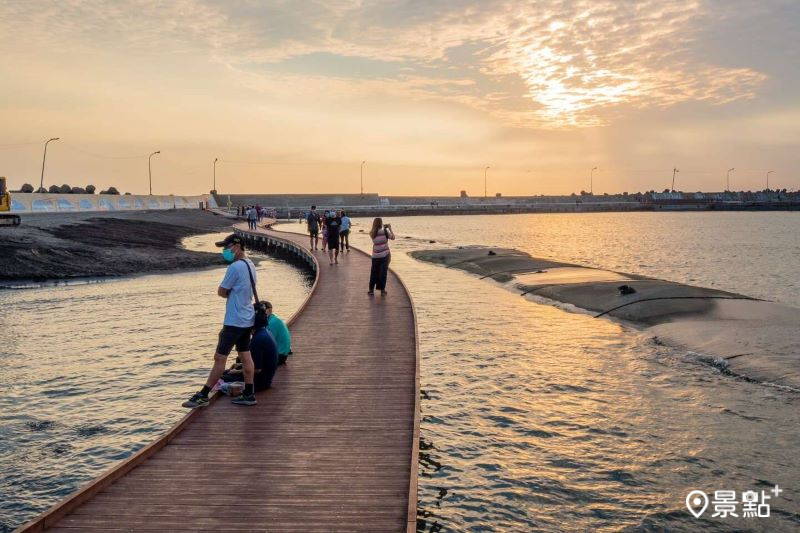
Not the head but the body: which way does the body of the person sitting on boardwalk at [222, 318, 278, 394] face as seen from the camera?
to the viewer's left

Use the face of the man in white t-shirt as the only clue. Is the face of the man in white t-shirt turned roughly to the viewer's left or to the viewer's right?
to the viewer's left

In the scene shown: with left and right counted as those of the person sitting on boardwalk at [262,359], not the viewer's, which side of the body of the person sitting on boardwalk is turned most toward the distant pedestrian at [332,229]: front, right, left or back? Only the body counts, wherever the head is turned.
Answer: right

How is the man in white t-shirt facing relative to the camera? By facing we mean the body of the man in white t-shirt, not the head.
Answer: to the viewer's left

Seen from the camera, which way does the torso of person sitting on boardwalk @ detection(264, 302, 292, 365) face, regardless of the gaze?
to the viewer's left

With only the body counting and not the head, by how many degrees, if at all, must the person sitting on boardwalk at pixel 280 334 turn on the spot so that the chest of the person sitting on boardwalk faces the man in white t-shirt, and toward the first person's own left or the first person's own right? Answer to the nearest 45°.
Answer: approximately 90° to the first person's own left

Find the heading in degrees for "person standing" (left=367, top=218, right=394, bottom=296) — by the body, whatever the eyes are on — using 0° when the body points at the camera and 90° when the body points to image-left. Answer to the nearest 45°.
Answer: approximately 225°

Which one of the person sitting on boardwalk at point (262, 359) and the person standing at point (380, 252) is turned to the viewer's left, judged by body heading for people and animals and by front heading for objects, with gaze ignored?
the person sitting on boardwalk

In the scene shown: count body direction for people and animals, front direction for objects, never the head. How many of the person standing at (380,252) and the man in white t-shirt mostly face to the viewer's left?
1

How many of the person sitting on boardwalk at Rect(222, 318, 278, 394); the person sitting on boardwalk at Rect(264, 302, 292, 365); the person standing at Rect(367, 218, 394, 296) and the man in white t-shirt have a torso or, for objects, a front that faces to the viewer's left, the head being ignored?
3

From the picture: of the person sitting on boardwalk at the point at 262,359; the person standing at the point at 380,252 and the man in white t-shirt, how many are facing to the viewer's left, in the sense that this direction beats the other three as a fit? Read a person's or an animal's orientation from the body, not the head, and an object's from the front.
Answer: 2
